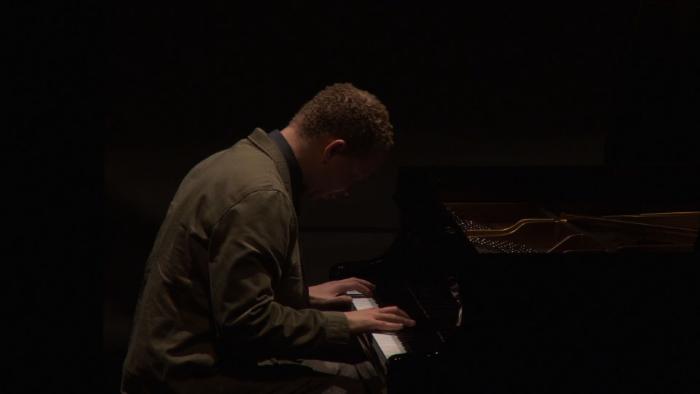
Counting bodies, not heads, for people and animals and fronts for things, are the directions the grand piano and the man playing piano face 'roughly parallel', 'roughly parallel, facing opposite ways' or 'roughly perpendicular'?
roughly parallel, facing opposite ways

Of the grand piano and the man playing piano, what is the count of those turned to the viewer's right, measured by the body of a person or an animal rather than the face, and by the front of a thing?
1

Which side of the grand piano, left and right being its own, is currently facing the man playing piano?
front

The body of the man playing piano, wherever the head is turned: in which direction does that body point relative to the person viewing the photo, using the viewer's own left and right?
facing to the right of the viewer

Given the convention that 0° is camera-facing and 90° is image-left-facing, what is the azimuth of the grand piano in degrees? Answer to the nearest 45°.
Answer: approximately 90°

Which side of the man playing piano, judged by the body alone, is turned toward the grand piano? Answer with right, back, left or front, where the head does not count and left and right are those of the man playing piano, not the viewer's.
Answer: front
